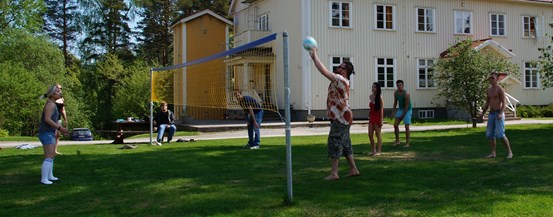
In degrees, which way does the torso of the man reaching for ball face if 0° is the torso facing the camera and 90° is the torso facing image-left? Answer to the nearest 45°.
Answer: approximately 90°

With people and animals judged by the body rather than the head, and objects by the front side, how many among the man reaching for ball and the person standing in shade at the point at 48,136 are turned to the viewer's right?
1

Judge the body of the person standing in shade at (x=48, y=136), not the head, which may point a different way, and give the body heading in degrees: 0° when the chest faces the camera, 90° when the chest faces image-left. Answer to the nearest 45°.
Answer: approximately 270°

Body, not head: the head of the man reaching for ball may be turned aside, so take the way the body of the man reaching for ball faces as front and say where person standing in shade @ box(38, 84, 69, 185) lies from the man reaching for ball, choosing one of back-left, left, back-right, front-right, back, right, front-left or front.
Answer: front

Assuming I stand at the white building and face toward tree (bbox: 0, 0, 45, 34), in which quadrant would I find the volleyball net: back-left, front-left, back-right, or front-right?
front-left

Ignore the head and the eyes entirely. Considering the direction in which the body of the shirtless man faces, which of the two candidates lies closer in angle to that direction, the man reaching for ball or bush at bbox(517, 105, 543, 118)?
the man reaching for ball

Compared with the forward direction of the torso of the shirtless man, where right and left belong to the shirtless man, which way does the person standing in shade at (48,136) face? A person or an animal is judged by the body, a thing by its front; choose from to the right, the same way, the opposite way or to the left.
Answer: the opposite way

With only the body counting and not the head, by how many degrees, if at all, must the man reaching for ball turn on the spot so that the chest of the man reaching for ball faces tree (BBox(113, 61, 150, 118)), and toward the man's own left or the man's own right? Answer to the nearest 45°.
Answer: approximately 45° to the man's own right

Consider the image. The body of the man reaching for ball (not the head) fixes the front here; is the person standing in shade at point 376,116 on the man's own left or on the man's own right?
on the man's own right

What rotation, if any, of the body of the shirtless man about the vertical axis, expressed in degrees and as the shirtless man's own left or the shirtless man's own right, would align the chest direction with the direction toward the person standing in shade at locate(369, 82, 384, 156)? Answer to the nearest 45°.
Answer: approximately 45° to the shirtless man's own right

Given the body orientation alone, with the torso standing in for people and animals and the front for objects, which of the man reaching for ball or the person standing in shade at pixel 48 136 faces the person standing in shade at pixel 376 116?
the person standing in shade at pixel 48 136
